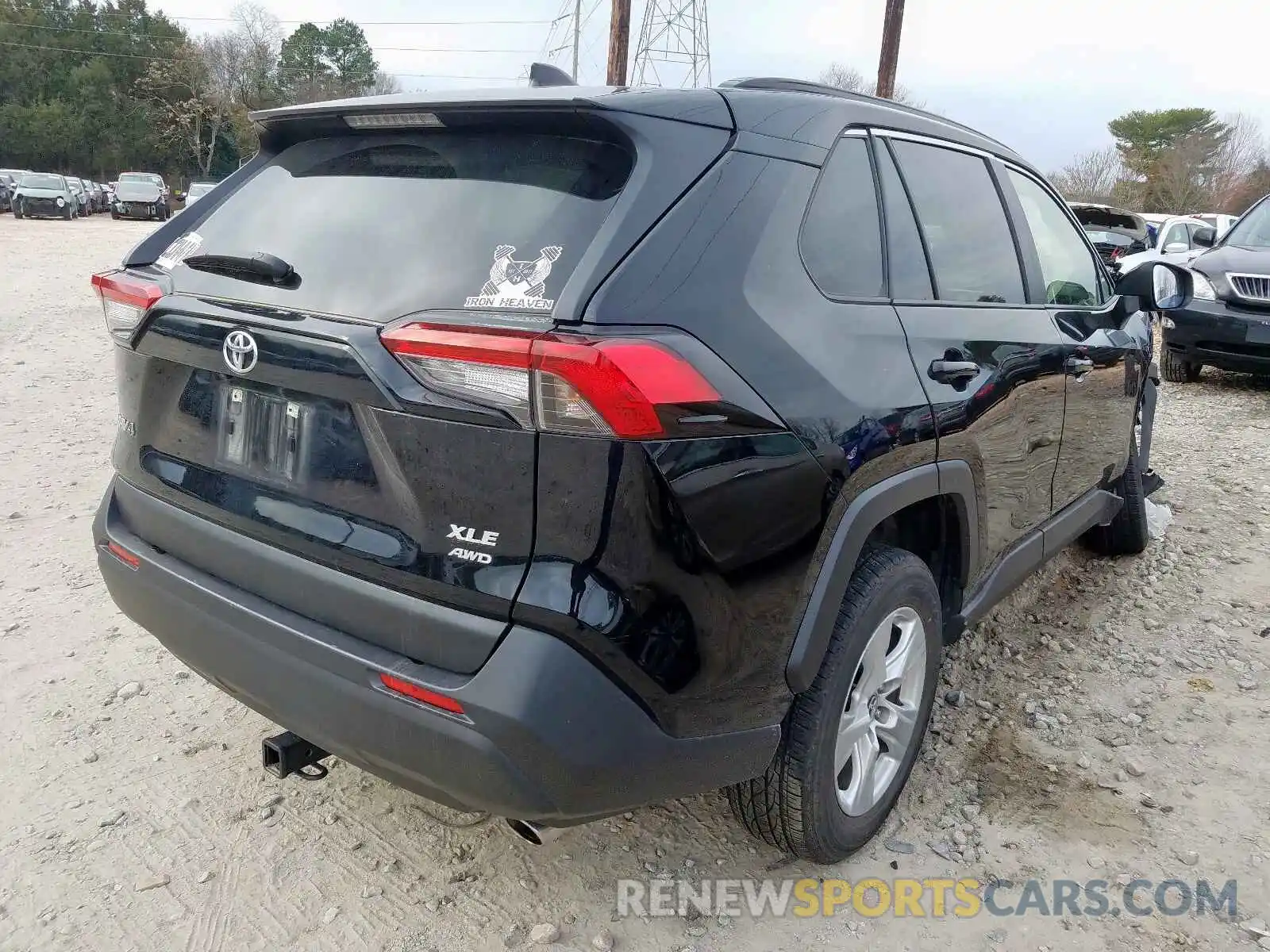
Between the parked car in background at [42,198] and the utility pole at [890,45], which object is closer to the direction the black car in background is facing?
the parked car in background

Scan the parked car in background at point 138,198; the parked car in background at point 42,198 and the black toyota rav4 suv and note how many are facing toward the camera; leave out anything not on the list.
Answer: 2

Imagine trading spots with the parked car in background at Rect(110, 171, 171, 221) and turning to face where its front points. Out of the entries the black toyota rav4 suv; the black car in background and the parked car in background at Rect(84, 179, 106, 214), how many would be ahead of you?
2

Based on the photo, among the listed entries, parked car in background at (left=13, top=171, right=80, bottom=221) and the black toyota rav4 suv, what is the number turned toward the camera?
1

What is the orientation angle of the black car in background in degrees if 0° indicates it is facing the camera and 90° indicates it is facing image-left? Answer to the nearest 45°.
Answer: approximately 45°
